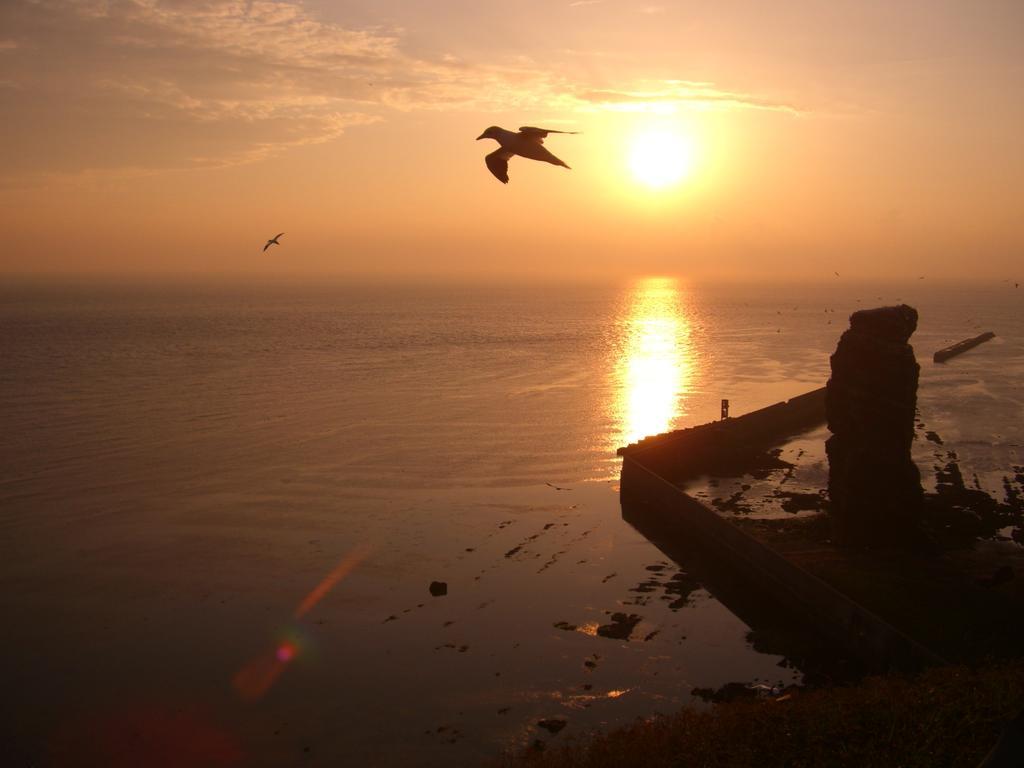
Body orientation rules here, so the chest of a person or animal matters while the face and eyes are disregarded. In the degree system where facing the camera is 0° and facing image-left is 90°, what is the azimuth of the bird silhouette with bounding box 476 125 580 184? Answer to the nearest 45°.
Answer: approximately 90°

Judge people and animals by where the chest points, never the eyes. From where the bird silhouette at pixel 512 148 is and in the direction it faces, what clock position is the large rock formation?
The large rock formation is roughly at 4 o'clock from the bird silhouette.

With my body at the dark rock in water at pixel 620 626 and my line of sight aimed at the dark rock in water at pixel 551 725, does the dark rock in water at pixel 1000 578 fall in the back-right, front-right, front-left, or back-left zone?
back-left
